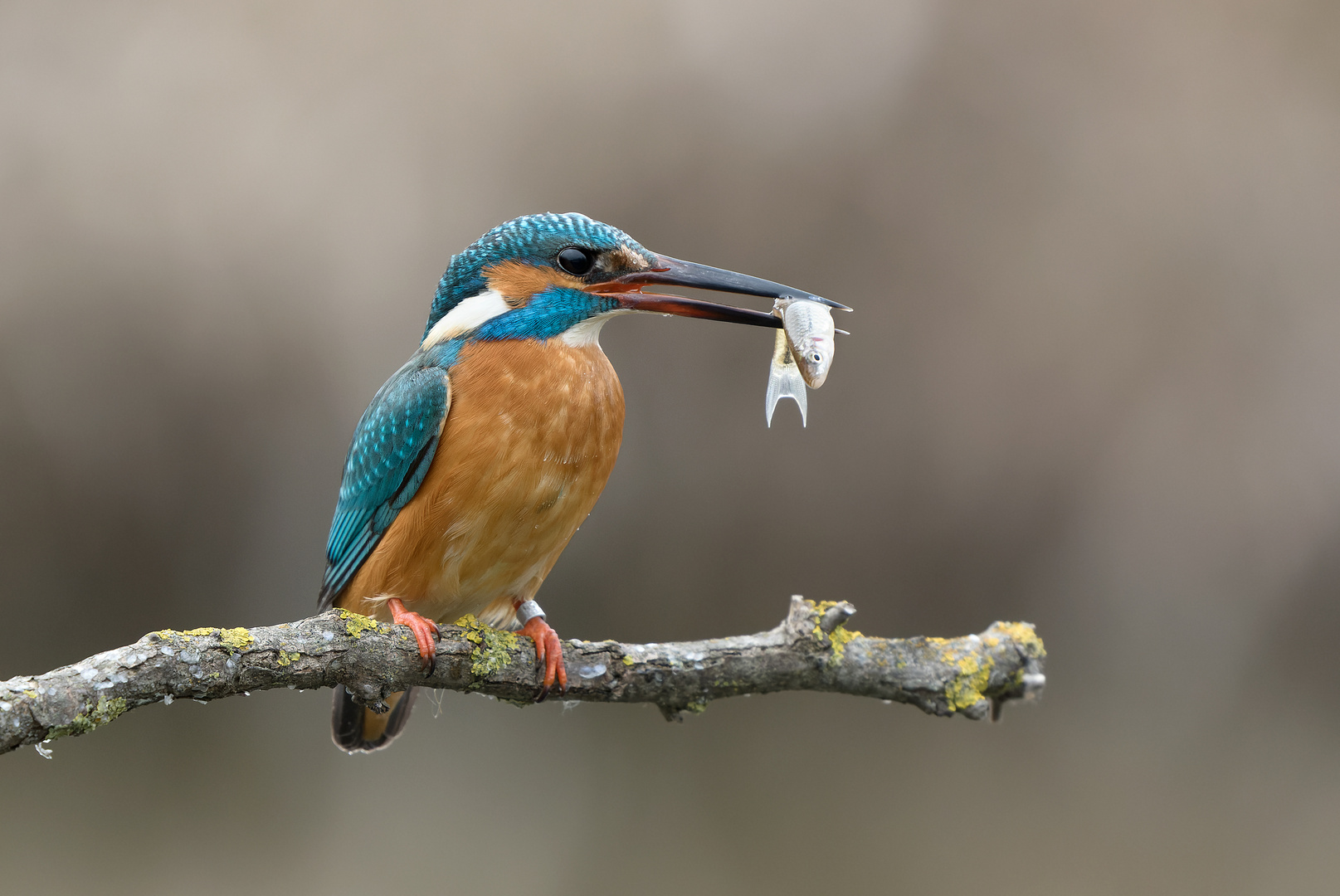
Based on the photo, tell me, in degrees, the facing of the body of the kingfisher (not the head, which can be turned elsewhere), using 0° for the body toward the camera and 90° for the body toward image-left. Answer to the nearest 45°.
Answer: approximately 315°
